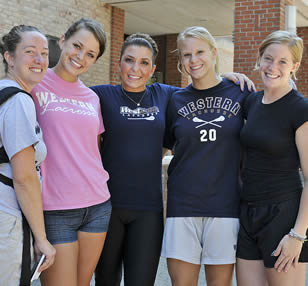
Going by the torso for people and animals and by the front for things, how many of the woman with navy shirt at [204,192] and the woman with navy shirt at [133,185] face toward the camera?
2

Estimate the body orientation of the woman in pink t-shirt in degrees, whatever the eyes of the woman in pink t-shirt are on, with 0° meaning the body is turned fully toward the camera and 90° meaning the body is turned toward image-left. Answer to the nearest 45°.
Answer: approximately 0°

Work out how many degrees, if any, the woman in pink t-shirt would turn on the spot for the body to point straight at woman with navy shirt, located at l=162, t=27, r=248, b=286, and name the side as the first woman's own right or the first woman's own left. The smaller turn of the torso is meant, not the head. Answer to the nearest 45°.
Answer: approximately 90° to the first woman's own left

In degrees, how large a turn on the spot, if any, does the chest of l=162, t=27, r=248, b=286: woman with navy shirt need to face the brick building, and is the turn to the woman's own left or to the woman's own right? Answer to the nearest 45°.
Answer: approximately 180°

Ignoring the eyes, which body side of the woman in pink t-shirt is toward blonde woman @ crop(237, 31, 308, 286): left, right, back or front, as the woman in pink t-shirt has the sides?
left

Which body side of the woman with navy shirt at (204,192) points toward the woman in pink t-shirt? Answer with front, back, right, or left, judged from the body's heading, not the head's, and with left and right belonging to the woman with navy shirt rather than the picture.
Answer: right

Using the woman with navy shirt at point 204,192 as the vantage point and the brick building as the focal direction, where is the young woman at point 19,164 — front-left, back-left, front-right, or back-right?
back-left
